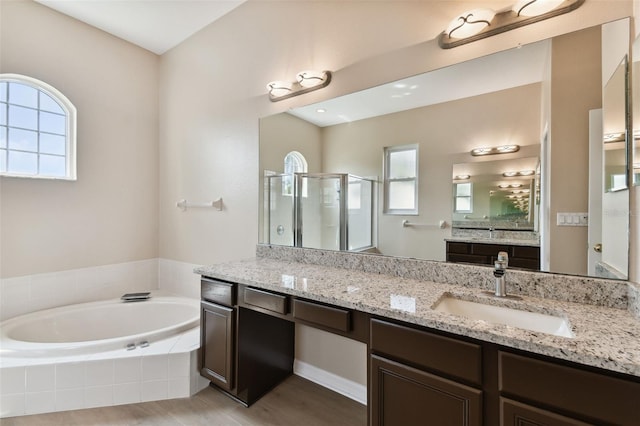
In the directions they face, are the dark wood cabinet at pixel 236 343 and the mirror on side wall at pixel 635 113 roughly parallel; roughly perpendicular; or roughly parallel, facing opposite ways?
roughly perpendicular

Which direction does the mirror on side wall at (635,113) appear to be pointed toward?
to the viewer's left

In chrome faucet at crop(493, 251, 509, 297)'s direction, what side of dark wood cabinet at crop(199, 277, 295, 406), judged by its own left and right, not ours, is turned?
left

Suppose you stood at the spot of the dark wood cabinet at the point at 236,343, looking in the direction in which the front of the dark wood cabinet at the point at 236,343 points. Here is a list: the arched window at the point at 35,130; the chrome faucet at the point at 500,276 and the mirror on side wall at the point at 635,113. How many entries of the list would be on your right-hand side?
1

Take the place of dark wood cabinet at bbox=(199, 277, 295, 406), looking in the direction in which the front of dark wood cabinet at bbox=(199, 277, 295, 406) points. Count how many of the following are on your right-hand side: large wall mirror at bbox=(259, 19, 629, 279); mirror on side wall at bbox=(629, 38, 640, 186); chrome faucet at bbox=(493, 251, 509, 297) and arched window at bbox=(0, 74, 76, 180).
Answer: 1

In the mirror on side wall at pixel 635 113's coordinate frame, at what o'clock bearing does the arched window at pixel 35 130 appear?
The arched window is roughly at 11 o'clock from the mirror on side wall.

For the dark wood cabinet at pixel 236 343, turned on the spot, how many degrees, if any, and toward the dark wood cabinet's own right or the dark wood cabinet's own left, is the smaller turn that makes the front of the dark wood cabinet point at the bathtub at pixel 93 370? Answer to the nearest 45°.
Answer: approximately 45° to the dark wood cabinet's own right

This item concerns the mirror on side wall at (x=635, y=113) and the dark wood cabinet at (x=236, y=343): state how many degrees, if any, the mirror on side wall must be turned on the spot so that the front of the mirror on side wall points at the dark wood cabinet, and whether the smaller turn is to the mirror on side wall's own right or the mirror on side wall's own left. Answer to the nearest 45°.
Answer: approximately 45° to the mirror on side wall's own left

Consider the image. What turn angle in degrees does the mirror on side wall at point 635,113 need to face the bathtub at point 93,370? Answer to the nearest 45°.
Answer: approximately 45° to its left

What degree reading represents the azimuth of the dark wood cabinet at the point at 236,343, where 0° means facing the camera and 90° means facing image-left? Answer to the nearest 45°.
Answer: approximately 45°

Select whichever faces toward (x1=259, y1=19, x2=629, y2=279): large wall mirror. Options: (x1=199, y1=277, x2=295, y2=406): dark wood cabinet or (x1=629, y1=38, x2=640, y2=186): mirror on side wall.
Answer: the mirror on side wall

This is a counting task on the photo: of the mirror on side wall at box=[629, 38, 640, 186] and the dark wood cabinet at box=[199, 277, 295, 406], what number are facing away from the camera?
0

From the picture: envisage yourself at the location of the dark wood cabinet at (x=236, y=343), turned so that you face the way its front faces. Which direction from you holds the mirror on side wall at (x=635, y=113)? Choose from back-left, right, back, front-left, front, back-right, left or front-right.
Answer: left
